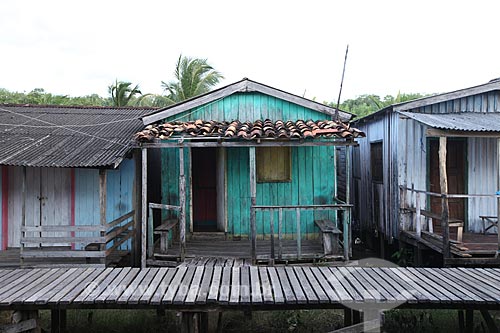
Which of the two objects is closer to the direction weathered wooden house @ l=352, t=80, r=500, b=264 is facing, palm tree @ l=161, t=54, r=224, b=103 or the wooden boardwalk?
the wooden boardwalk

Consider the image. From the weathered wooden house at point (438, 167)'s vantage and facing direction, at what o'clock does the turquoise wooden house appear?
The turquoise wooden house is roughly at 2 o'clock from the weathered wooden house.

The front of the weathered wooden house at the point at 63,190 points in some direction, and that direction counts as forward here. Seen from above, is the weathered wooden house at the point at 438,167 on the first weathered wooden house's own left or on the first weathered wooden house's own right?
on the first weathered wooden house's own left

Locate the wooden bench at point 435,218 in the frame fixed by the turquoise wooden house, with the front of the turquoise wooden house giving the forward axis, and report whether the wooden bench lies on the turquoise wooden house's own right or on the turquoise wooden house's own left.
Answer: on the turquoise wooden house's own left

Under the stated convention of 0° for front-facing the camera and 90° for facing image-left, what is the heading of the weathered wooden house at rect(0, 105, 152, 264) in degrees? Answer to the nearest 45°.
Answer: approximately 0°

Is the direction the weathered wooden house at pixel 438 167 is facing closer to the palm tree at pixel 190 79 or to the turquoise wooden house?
the turquoise wooden house

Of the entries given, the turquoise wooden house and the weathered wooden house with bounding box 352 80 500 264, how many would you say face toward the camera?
2

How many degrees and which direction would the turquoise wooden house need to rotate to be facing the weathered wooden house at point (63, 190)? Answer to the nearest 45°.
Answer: approximately 90° to its right

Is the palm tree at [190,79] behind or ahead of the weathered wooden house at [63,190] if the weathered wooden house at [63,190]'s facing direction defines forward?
behind

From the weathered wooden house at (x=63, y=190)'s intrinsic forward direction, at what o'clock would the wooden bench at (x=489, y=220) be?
The wooden bench is roughly at 10 o'clock from the weathered wooden house.

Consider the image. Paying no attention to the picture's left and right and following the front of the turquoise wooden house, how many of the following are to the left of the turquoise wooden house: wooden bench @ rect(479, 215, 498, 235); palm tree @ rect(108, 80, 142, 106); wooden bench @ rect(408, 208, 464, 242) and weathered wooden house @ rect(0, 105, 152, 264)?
2
